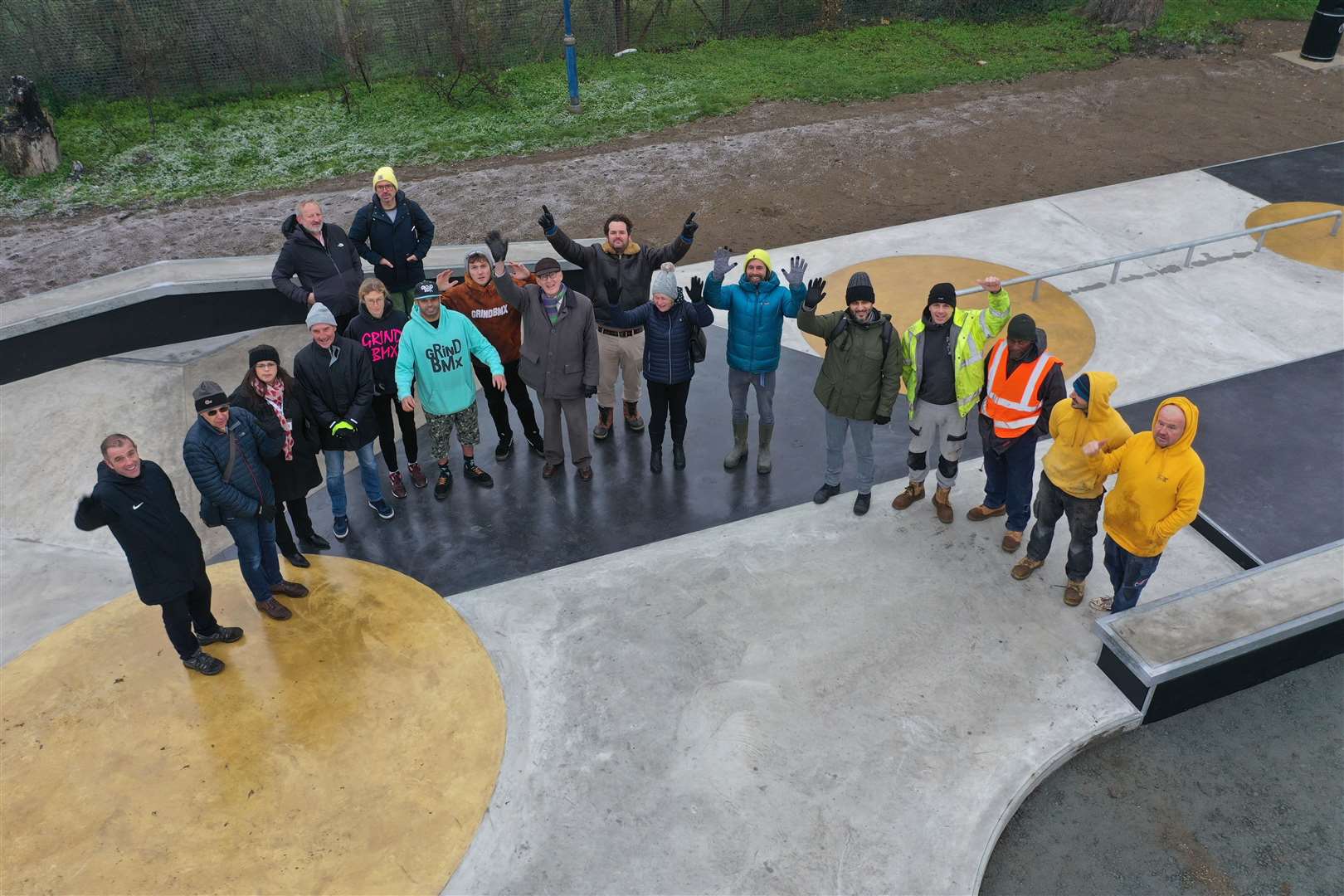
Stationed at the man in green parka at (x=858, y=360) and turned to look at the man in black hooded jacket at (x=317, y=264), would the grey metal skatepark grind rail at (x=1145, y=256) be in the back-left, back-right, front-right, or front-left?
back-right

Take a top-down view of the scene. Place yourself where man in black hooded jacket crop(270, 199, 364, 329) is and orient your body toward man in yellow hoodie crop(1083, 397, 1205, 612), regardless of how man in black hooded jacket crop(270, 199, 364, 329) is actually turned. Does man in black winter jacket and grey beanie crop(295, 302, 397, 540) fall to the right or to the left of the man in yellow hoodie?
right

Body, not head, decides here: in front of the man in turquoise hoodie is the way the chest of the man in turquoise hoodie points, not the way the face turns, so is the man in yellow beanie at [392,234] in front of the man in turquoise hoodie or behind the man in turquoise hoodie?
behind

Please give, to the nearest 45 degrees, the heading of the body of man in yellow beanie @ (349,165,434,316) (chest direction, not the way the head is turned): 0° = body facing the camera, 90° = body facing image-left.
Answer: approximately 0°

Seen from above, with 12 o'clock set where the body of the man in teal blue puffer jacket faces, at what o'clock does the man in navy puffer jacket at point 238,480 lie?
The man in navy puffer jacket is roughly at 2 o'clock from the man in teal blue puffer jacket.

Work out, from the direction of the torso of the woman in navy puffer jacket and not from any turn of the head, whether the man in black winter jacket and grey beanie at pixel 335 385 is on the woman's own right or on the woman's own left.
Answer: on the woman's own right
